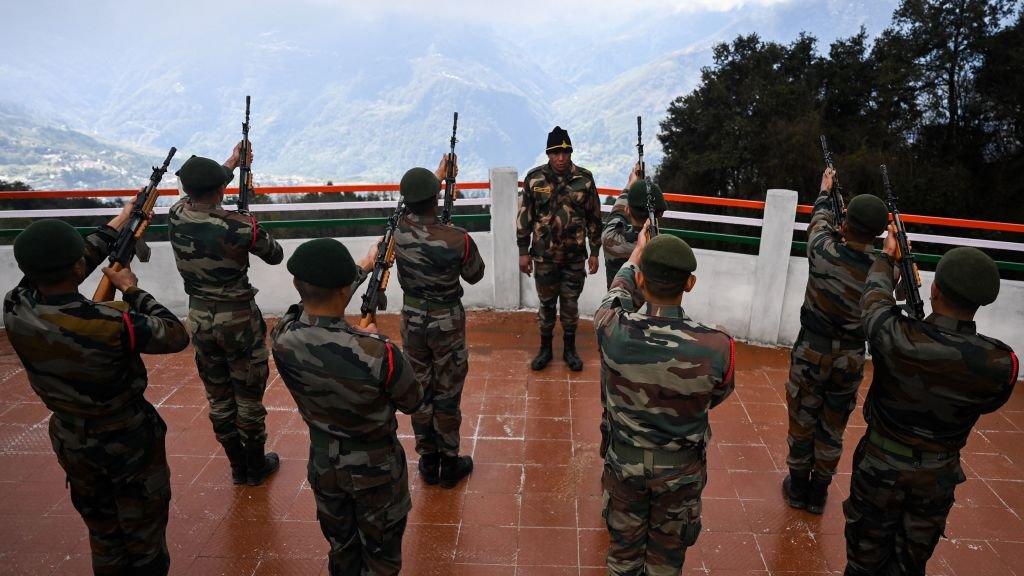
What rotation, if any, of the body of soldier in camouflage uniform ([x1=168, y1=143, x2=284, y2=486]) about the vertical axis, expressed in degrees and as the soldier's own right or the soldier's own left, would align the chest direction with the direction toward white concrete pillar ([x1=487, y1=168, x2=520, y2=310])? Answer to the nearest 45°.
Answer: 0° — they already face it

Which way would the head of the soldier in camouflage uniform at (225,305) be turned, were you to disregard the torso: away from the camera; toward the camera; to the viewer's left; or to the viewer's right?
away from the camera

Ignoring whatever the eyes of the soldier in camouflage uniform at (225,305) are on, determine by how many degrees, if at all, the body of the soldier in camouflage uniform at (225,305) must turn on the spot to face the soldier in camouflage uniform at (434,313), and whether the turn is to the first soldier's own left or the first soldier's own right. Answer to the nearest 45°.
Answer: approximately 90° to the first soldier's own right

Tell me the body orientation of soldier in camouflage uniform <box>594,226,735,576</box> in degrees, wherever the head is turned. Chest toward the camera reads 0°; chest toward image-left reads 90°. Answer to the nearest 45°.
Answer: approximately 180°

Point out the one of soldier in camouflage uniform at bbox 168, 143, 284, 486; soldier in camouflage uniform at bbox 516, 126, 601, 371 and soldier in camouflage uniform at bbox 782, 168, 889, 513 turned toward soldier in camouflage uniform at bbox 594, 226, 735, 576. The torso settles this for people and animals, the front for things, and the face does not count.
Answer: soldier in camouflage uniform at bbox 516, 126, 601, 371

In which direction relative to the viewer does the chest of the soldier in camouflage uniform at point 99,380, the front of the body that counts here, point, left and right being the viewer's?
facing away from the viewer and to the right of the viewer

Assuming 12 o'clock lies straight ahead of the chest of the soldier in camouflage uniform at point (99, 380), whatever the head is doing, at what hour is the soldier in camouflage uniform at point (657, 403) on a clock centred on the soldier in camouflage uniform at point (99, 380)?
the soldier in camouflage uniform at point (657, 403) is roughly at 3 o'clock from the soldier in camouflage uniform at point (99, 380).

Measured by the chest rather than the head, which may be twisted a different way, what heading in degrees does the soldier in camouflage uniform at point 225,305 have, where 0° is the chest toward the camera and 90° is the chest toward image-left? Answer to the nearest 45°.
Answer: approximately 225°

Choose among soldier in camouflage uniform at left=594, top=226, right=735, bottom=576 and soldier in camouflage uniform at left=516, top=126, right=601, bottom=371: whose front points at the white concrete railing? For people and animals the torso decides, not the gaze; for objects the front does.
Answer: soldier in camouflage uniform at left=594, top=226, right=735, bottom=576

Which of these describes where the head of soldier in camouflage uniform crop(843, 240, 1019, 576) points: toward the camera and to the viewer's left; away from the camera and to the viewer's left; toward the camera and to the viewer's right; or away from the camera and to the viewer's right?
away from the camera and to the viewer's left

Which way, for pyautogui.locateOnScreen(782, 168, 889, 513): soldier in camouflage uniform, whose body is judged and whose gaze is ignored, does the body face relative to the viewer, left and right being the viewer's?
facing away from the viewer and to the left of the viewer

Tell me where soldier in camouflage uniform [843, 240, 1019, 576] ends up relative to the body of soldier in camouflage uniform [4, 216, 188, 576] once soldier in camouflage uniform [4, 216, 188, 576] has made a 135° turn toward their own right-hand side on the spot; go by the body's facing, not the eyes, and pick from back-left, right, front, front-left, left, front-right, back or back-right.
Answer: front-left

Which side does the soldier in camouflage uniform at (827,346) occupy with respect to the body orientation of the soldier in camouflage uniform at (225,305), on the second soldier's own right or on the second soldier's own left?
on the second soldier's own right
